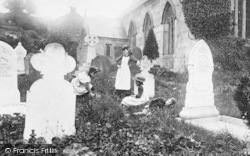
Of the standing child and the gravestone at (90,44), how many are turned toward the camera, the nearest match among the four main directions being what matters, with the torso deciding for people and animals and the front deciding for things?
2

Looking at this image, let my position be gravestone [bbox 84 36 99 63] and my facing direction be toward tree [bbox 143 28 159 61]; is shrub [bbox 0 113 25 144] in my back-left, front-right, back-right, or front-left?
back-right

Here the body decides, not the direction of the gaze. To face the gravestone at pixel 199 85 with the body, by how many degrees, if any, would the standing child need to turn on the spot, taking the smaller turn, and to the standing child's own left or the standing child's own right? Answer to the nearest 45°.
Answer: approximately 45° to the standing child's own left

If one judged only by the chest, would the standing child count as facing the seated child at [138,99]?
yes

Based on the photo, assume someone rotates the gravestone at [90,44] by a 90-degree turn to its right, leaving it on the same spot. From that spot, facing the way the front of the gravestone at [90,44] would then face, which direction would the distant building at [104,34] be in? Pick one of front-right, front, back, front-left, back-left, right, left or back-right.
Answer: right

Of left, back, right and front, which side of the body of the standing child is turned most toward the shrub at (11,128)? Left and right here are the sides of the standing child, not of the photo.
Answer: front

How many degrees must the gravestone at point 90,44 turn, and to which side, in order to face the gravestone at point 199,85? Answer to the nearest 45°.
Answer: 0° — it already faces it

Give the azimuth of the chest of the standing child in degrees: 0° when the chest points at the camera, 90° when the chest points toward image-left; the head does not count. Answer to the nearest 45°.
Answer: approximately 0°

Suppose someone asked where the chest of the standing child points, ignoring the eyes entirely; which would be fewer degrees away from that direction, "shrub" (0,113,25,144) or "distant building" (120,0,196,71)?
the shrub

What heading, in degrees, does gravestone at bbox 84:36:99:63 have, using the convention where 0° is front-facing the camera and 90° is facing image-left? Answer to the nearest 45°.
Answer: approximately 0°

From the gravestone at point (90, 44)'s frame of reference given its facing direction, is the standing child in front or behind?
in front

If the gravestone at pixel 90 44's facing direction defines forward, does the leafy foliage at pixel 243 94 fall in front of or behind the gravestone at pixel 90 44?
in front
